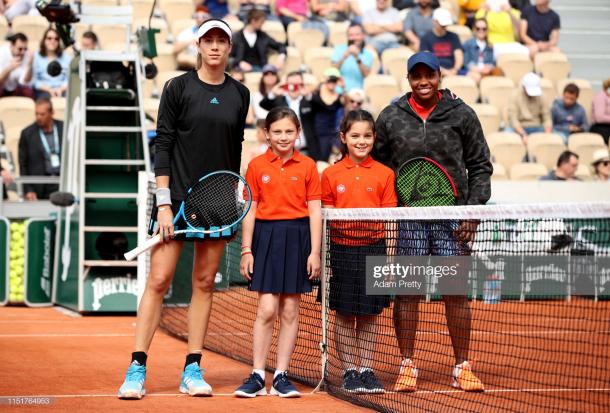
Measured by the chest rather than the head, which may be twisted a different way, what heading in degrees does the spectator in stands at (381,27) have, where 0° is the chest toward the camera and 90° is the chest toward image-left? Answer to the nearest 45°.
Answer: approximately 0°

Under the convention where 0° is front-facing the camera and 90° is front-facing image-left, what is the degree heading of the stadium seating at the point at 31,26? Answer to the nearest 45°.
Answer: approximately 0°

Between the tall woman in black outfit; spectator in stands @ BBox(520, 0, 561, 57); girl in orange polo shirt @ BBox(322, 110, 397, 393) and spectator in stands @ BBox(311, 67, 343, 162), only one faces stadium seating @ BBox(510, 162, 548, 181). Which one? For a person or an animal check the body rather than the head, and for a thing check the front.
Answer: spectator in stands @ BBox(520, 0, 561, 57)

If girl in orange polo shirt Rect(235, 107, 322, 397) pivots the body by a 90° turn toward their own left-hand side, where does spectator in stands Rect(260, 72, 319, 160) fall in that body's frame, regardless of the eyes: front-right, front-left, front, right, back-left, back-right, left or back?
left

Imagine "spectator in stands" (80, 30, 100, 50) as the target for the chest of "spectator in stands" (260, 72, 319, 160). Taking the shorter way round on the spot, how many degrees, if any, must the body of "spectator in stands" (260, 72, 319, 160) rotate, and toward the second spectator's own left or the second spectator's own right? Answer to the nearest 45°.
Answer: approximately 90° to the second spectator's own right

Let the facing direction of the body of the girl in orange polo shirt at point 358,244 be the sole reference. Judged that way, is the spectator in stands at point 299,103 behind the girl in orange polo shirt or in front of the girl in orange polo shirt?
behind

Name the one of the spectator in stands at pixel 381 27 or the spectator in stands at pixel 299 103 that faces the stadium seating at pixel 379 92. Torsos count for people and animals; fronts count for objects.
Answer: the spectator in stands at pixel 381 27

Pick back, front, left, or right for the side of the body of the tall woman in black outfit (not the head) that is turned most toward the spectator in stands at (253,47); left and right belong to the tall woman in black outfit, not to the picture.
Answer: back
